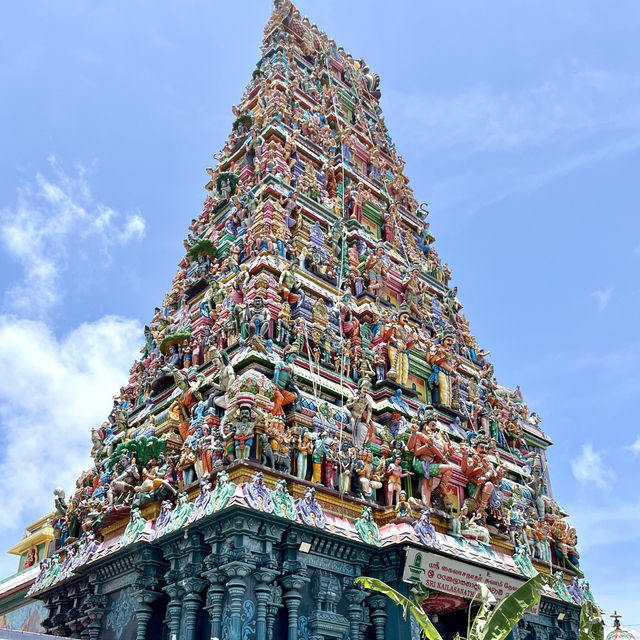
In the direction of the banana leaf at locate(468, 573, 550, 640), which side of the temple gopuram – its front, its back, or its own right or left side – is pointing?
front

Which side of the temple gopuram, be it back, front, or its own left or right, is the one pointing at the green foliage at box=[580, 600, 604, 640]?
front

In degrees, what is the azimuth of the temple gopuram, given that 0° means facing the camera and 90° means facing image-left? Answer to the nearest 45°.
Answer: approximately 315°
